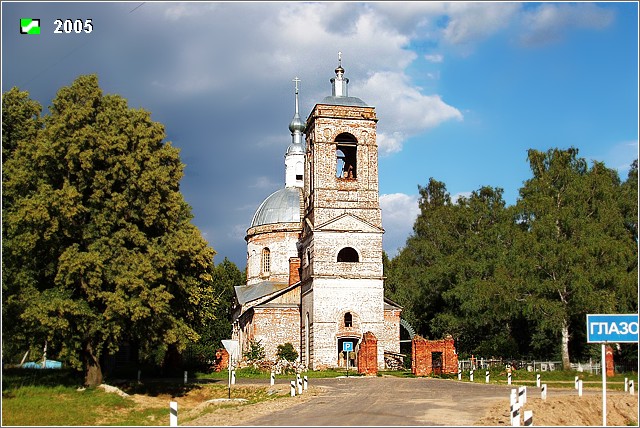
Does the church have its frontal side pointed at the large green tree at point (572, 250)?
no

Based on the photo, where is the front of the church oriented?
toward the camera

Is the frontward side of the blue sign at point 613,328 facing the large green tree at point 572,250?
no

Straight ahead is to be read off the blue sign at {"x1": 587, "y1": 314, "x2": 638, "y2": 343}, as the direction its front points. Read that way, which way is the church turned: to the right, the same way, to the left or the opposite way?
the same way

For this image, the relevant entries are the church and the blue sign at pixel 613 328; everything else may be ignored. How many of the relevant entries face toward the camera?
2

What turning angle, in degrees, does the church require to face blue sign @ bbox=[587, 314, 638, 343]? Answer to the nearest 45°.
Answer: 0° — it already faces it

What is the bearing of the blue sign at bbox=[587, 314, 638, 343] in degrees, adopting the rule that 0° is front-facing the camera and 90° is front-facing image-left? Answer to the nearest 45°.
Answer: approximately 0°

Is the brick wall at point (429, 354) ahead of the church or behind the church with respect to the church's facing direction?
ahead

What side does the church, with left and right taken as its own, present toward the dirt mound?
front

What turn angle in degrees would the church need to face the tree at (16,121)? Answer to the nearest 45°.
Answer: approximately 45° to its right

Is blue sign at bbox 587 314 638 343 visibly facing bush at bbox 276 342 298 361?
no

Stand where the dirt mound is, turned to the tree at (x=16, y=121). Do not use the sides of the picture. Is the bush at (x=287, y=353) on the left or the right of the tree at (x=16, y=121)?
right
